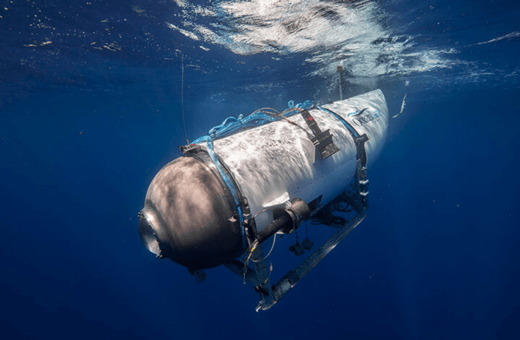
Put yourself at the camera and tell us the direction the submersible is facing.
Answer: facing the viewer and to the left of the viewer
